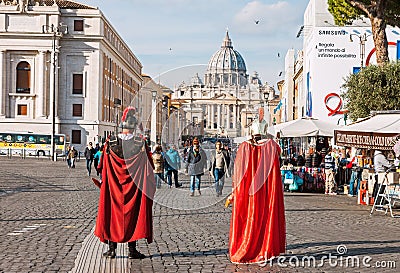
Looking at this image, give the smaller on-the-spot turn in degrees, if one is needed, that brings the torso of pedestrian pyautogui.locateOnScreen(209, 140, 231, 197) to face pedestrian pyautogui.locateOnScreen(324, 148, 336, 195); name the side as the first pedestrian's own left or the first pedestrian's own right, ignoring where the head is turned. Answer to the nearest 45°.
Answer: approximately 135° to the first pedestrian's own left

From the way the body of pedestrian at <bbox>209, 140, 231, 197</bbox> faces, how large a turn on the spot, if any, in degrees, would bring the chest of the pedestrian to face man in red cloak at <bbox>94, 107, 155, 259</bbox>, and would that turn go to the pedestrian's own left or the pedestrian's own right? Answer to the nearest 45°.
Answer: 0° — they already face them

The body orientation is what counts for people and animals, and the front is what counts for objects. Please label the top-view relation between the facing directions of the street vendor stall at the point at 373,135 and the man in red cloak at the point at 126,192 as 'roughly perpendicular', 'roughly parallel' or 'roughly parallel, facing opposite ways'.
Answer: roughly perpendicular
